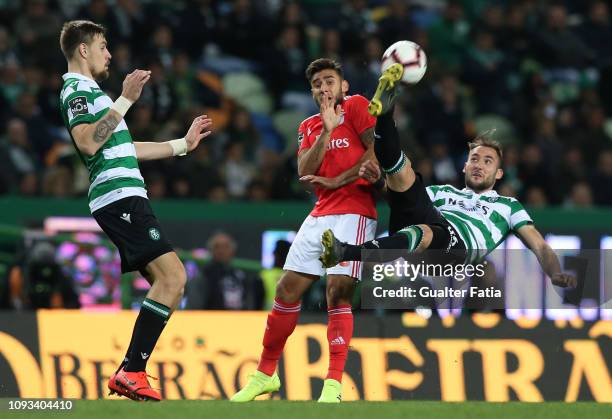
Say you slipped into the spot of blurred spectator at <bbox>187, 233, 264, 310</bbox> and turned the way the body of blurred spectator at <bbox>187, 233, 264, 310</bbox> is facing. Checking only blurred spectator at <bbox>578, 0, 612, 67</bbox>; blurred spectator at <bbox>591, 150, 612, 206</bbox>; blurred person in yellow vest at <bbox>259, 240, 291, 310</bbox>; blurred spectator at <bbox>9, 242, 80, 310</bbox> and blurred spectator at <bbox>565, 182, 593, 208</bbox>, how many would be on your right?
1

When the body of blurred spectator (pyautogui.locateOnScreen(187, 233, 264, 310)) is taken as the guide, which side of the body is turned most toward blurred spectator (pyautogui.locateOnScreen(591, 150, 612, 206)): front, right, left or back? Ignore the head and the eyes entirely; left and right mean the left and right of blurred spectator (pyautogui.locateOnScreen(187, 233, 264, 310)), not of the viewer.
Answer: left

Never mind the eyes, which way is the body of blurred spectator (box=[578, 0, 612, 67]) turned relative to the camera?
toward the camera

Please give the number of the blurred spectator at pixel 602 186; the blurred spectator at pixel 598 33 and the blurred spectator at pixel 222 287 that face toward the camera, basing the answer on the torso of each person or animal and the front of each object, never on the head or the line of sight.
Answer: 3

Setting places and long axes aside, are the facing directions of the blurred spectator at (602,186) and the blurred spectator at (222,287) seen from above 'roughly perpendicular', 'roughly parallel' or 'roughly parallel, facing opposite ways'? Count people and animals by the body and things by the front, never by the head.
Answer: roughly parallel

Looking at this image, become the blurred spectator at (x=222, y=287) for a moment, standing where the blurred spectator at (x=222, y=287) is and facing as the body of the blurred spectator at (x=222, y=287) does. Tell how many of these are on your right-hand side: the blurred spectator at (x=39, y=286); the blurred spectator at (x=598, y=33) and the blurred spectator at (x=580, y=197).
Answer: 1

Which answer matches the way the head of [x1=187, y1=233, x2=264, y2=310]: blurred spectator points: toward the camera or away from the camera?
toward the camera

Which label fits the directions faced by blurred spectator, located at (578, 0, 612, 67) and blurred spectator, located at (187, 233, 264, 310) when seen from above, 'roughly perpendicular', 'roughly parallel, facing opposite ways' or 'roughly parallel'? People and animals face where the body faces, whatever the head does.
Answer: roughly parallel

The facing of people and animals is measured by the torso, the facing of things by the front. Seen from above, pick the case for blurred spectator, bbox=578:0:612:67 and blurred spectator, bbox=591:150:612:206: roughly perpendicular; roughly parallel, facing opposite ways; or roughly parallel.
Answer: roughly parallel

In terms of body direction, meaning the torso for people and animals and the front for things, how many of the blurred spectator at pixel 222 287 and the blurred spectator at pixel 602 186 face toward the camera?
2

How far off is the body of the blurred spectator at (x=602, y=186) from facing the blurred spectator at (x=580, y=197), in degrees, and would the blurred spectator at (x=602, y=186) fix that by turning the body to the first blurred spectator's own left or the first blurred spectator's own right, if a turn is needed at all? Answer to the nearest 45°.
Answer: approximately 45° to the first blurred spectator's own right

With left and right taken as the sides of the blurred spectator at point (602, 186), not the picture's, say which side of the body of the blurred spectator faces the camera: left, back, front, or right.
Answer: front

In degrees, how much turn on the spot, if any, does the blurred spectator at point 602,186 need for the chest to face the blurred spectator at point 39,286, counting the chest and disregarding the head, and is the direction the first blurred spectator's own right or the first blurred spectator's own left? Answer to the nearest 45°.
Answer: approximately 45° to the first blurred spectator's own right
